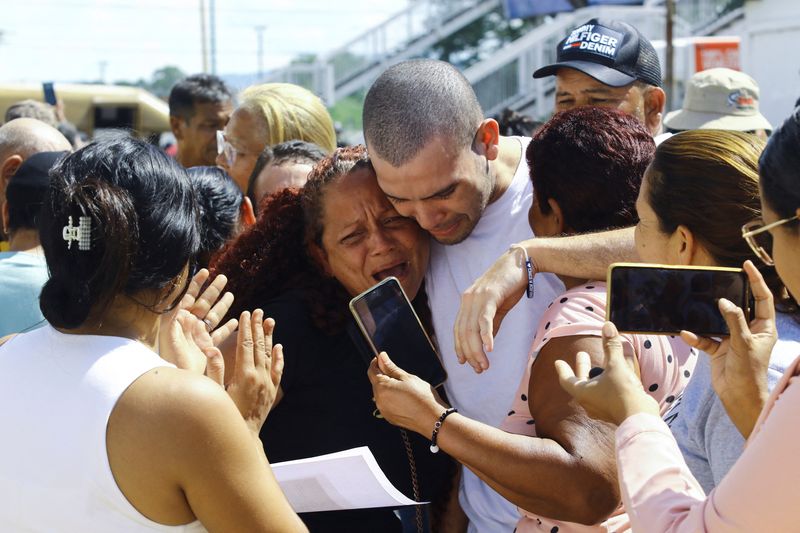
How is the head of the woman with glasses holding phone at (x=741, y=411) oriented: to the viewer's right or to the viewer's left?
to the viewer's left

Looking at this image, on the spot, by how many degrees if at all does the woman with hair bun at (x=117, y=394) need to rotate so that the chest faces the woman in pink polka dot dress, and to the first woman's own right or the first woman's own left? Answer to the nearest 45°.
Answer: approximately 45° to the first woman's own right

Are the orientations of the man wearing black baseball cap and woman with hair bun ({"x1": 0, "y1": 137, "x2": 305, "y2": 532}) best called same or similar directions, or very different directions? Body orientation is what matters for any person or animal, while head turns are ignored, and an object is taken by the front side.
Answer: very different directions

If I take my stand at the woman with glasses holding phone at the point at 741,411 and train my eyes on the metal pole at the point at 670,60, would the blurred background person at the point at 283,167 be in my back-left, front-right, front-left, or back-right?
front-left

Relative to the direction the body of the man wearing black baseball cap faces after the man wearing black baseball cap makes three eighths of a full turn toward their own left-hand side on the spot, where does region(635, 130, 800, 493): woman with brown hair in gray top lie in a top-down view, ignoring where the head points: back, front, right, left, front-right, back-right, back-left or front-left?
right

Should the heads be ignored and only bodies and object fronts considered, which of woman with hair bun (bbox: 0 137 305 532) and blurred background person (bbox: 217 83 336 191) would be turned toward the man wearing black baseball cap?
the woman with hair bun

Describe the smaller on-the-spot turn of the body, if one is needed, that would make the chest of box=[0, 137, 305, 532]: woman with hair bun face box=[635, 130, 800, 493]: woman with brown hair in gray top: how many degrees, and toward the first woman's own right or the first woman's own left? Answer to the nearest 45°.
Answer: approximately 45° to the first woman's own right

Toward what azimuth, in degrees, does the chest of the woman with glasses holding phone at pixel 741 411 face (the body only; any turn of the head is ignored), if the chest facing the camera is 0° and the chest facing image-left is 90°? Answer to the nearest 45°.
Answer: approximately 135°

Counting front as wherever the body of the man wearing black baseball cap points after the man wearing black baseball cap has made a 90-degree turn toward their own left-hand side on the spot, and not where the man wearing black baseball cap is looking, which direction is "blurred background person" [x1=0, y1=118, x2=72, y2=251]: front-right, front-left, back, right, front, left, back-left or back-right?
back-right

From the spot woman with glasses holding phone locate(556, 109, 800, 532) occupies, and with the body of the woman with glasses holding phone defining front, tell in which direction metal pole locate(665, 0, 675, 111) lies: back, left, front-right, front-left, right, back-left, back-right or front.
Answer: front-right

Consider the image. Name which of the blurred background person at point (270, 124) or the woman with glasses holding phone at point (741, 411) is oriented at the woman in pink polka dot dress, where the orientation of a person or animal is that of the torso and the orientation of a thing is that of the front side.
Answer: the woman with glasses holding phone

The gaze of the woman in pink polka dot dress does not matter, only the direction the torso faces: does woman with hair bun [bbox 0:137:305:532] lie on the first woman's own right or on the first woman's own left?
on the first woman's own left
